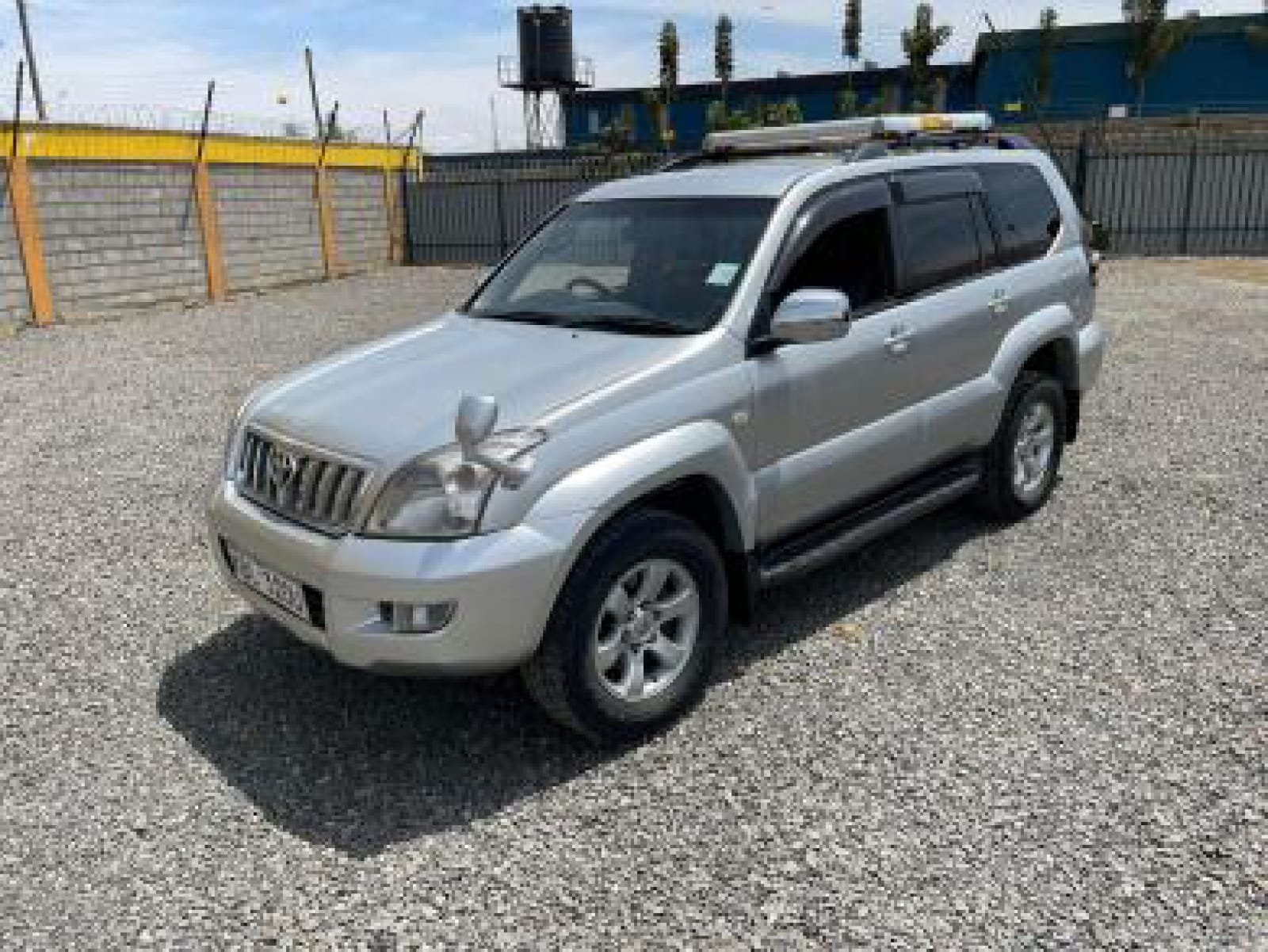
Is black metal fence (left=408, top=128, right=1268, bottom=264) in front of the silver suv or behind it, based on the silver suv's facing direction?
behind

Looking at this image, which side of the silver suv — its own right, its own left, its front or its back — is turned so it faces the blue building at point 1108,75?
back

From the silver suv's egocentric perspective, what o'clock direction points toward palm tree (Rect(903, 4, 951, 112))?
The palm tree is roughly at 5 o'clock from the silver suv.

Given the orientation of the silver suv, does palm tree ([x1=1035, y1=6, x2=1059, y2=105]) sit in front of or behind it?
behind

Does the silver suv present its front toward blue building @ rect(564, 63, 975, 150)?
no

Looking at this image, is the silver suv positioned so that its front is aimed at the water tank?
no

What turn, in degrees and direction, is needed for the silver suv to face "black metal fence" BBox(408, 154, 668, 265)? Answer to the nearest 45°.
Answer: approximately 135° to its right
